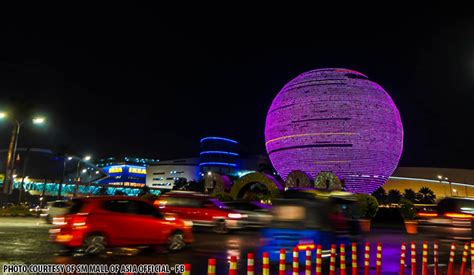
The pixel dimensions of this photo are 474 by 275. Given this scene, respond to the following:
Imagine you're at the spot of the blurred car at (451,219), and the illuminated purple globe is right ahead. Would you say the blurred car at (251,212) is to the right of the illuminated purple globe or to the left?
left

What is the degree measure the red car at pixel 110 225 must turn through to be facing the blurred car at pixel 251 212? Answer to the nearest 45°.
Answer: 0° — it already faces it

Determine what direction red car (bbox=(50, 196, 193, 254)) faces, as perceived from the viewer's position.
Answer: facing away from the viewer and to the right of the viewer

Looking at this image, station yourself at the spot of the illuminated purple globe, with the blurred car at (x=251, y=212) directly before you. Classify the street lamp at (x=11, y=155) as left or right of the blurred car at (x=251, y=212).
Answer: right

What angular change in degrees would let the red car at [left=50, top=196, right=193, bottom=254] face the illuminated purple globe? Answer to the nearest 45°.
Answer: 0° — it already faces it
